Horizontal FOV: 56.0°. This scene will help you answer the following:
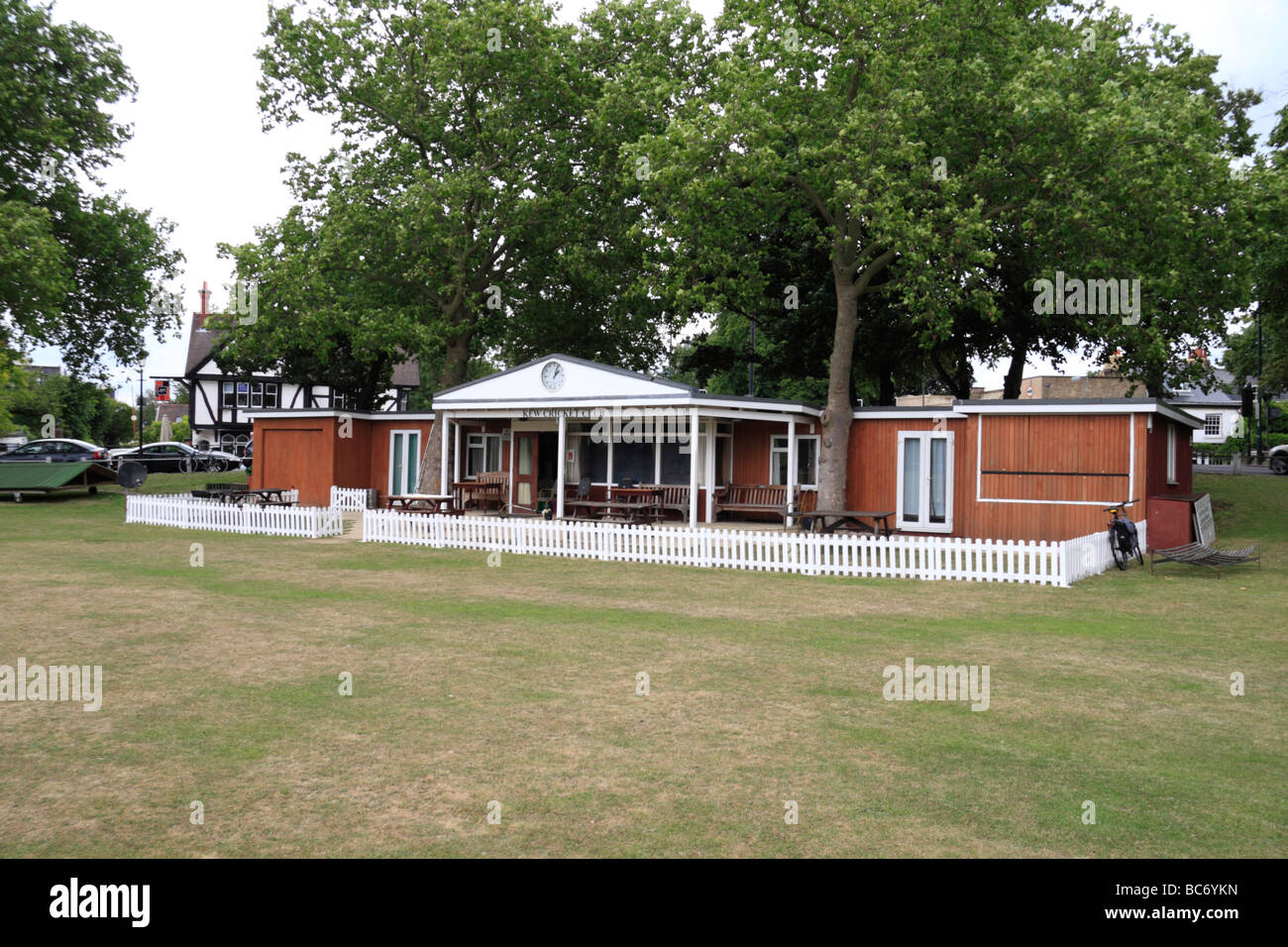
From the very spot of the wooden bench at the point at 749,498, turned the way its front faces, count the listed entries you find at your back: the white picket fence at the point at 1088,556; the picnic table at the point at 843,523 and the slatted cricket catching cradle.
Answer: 0

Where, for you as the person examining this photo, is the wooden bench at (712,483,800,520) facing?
facing the viewer

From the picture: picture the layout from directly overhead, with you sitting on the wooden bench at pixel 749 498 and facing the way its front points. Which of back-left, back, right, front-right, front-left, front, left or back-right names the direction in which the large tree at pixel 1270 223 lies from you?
left

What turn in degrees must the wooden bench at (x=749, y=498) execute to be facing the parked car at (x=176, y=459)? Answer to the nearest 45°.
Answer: approximately 135° to its right

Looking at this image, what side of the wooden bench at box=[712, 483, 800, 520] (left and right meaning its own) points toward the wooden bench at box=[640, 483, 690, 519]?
right

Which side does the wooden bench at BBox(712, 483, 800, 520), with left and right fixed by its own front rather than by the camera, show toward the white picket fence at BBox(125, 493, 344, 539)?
right

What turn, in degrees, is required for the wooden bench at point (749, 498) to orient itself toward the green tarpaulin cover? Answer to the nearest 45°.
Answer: approximately 90° to its right

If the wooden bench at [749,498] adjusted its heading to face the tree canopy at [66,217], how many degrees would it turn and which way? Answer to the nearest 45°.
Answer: approximately 90° to its right

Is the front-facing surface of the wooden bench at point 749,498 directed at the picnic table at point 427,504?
no

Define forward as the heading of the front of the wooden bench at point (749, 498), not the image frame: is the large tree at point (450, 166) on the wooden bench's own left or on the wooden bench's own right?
on the wooden bench's own right

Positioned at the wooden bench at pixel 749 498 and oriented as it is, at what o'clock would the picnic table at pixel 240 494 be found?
The picnic table is roughly at 3 o'clock from the wooden bench.

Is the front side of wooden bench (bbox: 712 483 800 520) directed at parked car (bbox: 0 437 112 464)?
no

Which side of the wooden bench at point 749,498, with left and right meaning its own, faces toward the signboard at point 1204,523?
left

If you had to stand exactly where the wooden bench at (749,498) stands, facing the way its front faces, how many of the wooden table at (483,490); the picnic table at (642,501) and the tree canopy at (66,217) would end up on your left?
0

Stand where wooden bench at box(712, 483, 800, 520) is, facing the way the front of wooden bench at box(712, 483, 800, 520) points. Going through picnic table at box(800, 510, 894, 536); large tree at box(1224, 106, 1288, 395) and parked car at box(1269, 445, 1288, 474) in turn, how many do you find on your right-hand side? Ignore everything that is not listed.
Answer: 0

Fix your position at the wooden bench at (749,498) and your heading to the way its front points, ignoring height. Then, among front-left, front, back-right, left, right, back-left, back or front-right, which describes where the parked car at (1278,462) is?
back-left

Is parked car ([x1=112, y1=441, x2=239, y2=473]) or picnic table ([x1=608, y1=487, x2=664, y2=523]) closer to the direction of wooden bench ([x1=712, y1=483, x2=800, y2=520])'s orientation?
the picnic table

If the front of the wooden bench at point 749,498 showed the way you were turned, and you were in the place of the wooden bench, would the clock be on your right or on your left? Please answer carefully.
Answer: on your right
